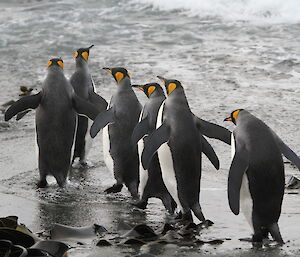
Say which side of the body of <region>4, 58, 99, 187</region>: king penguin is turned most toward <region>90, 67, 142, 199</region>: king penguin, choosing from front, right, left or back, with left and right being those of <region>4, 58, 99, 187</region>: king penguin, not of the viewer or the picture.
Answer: right

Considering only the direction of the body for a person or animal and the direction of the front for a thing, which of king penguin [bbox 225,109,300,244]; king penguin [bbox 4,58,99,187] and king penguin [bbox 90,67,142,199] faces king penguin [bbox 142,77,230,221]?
king penguin [bbox 225,109,300,244]

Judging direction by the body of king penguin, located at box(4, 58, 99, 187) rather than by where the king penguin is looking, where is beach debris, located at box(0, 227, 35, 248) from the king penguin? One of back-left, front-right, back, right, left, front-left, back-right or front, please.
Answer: back

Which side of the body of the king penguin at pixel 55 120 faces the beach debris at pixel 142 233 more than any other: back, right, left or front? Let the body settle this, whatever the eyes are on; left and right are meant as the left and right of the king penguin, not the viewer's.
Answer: back

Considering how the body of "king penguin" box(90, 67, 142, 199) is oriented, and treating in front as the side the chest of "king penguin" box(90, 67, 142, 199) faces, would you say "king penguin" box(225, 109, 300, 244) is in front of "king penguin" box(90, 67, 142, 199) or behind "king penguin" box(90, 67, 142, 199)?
behind

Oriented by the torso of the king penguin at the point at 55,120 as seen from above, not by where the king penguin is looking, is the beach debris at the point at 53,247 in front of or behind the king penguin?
behind

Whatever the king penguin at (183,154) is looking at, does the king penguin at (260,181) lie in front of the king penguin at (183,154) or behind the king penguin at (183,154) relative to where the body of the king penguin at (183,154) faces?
behind

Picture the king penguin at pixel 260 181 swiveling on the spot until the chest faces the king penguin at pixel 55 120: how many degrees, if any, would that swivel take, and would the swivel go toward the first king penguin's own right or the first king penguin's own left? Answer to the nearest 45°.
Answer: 0° — it already faces it

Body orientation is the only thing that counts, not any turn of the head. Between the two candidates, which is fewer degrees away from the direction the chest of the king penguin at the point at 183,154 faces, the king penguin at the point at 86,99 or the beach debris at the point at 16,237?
the king penguin

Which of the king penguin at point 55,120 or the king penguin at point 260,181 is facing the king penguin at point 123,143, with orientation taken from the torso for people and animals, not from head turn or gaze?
the king penguin at point 260,181

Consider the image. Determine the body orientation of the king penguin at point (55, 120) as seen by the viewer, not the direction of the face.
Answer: away from the camera

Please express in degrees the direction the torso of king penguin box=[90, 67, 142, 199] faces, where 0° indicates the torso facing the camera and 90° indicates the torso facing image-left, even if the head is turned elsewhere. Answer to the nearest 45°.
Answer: approximately 135°
